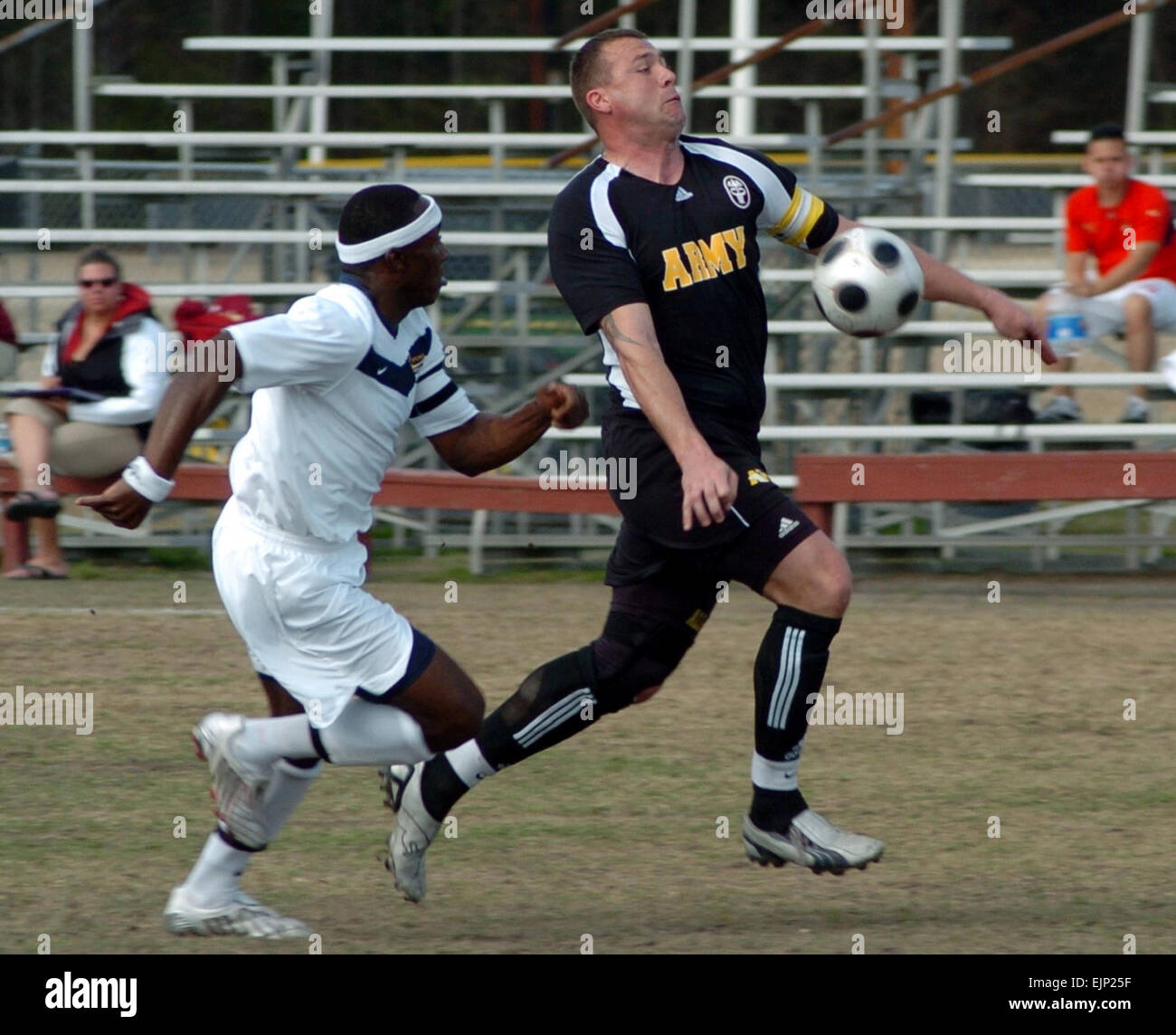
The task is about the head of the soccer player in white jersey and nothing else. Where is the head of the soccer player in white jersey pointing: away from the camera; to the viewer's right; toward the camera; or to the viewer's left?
to the viewer's right

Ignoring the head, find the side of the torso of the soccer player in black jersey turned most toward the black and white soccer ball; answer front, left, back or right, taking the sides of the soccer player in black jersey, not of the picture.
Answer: left

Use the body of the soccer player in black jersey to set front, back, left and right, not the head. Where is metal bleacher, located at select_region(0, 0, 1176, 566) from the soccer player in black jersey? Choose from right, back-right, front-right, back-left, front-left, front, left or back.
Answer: back-left

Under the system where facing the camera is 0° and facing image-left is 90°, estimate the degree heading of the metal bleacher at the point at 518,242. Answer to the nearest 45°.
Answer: approximately 0°

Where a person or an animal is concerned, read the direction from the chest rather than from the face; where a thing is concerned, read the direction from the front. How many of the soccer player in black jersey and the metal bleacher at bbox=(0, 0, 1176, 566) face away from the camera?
0

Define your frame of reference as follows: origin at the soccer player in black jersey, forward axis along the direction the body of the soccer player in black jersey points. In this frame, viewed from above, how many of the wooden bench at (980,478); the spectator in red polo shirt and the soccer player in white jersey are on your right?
1

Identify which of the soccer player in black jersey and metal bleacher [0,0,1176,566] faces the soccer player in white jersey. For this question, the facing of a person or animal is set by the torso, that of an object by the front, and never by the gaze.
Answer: the metal bleacher
